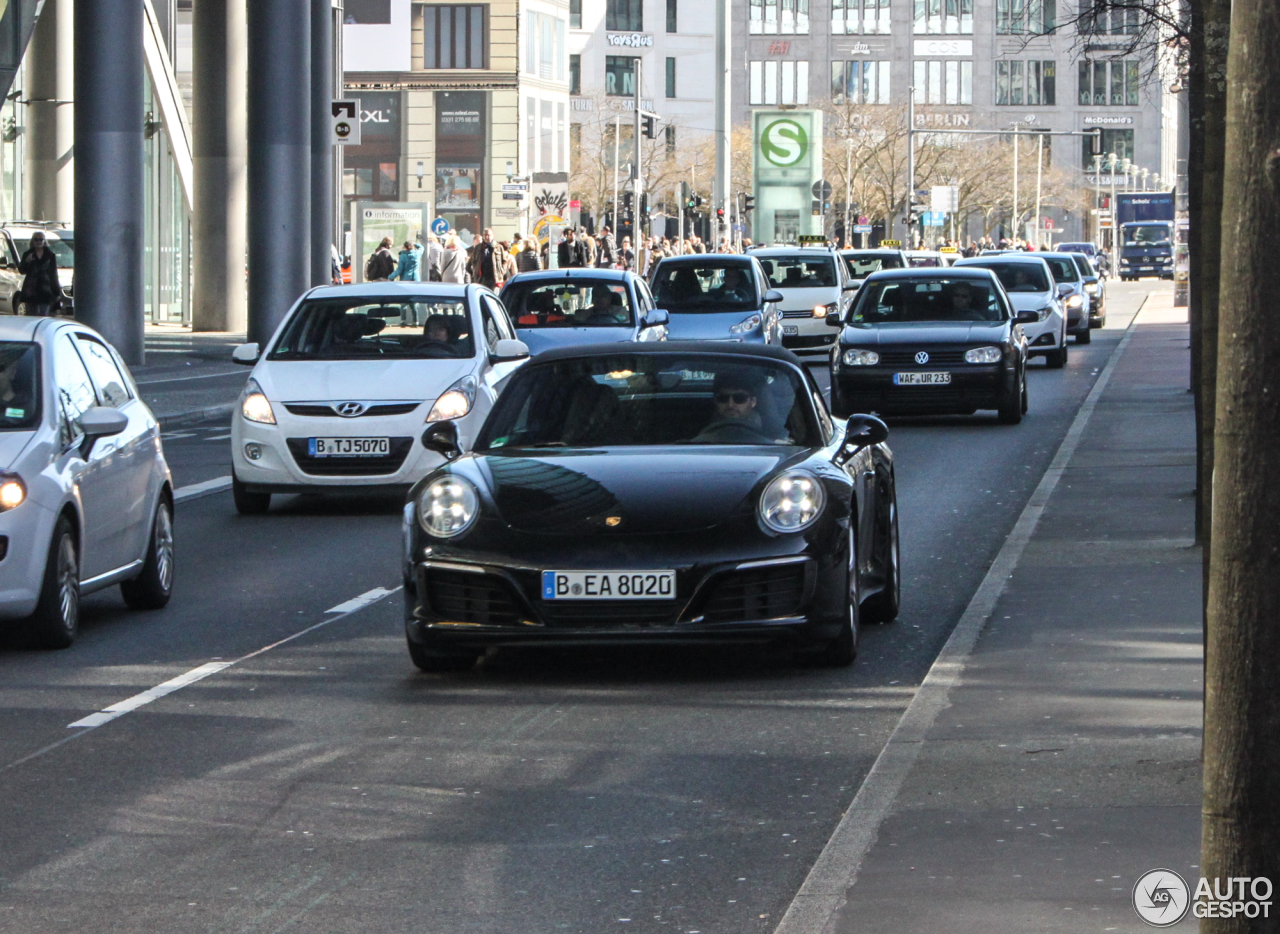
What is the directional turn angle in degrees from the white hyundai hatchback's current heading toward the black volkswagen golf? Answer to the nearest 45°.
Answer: approximately 135° to its left

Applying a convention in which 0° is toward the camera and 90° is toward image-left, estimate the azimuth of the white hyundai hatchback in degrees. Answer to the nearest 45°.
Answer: approximately 0°

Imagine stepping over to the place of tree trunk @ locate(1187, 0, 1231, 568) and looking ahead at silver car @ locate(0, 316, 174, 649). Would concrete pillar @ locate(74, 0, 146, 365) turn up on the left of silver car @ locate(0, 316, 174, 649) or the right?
right

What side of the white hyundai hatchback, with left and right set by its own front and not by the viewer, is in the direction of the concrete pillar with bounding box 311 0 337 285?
back

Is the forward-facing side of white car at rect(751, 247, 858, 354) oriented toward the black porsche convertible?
yes

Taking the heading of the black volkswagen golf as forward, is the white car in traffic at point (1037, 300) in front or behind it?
behind

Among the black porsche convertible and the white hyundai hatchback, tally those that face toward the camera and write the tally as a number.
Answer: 2

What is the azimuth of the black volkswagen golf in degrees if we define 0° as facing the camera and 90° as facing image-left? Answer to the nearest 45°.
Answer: approximately 0°

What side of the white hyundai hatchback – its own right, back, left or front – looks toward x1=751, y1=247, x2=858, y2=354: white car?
back

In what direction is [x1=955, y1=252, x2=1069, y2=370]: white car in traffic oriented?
toward the camera

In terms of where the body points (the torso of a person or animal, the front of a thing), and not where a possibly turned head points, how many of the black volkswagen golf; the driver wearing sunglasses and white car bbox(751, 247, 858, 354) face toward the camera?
3
